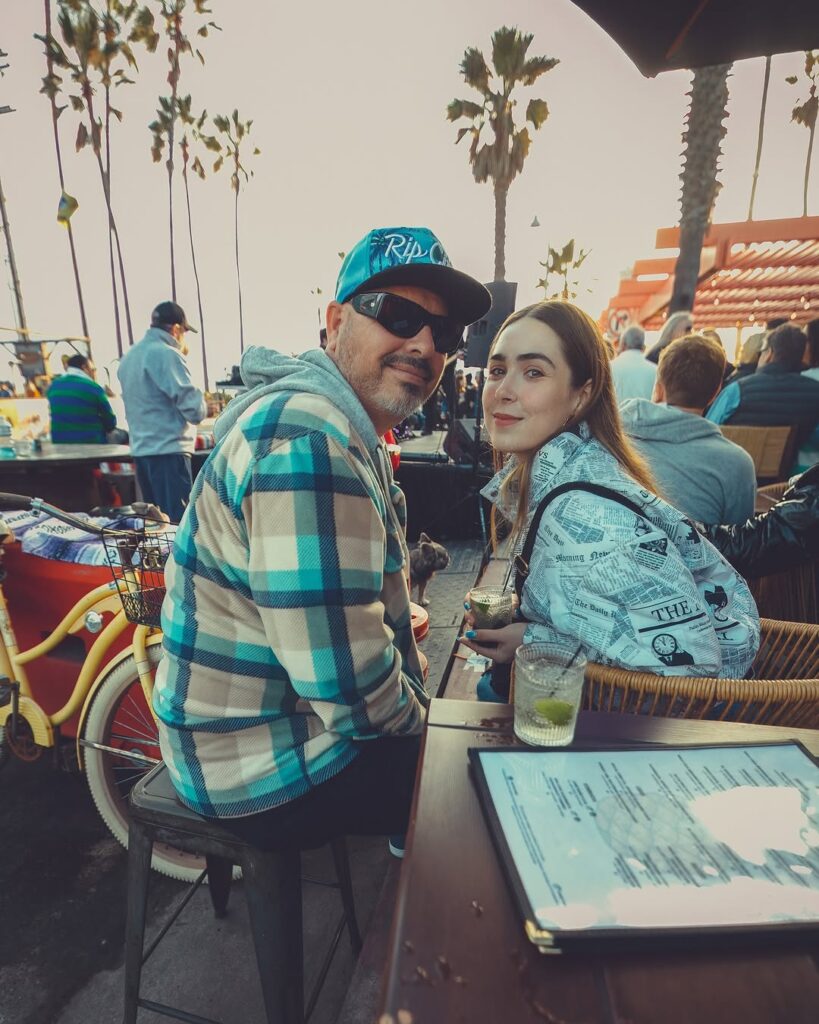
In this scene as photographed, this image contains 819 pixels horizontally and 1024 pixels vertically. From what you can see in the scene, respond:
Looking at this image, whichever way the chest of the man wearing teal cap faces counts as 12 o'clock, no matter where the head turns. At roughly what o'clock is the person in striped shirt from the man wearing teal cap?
The person in striped shirt is roughly at 8 o'clock from the man wearing teal cap.

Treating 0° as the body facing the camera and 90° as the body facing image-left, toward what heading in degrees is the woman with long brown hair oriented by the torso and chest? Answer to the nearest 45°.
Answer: approximately 90°

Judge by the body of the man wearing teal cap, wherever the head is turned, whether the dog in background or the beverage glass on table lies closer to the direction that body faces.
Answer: the beverage glass on table

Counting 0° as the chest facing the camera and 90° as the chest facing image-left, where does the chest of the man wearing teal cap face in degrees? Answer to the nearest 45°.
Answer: approximately 270°

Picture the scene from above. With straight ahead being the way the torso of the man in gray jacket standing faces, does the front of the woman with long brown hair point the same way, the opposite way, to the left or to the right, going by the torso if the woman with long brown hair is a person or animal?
to the left

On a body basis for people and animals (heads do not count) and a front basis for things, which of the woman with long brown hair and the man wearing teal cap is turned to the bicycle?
the woman with long brown hair

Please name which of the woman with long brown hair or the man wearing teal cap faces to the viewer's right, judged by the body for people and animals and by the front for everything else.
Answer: the man wearing teal cap

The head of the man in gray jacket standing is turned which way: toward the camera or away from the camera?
away from the camera

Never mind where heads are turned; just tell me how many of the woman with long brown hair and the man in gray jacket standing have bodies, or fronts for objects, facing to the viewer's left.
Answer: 1

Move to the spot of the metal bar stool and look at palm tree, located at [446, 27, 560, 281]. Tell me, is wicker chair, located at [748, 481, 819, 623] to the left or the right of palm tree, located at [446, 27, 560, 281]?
right
